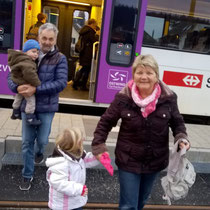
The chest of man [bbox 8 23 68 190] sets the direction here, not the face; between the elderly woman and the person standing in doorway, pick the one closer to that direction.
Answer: the elderly woman

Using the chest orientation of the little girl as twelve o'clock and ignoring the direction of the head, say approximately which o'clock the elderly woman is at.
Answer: The elderly woman is roughly at 10 o'clock from the little girl.

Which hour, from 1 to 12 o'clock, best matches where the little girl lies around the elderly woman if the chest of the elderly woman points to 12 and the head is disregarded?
The little girl is roughly at 2 o'clock from the elderly woman.

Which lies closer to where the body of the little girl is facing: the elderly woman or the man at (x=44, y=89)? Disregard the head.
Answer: the elderly woman

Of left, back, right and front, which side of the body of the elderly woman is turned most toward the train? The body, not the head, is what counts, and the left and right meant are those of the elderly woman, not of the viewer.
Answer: back
